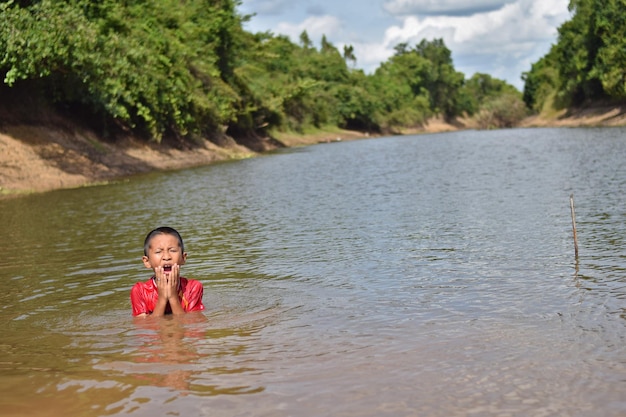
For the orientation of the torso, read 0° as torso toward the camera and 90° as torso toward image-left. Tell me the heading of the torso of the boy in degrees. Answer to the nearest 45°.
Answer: approximately 0°
